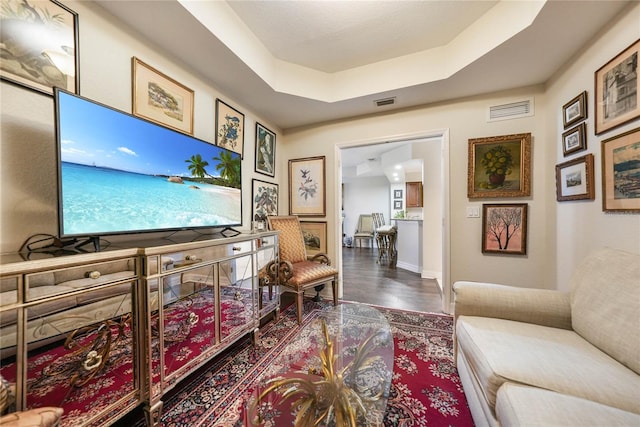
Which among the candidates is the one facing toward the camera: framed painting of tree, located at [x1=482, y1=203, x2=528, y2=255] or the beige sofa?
the framed painting of tree

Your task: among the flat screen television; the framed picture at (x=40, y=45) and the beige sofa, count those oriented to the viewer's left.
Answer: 1

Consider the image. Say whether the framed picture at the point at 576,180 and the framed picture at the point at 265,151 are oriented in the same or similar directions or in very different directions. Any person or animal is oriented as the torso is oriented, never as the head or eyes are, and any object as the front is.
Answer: very different directions

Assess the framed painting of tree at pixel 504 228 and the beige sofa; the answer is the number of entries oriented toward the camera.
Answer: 1

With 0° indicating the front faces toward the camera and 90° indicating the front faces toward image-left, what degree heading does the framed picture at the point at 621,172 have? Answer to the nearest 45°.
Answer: approximately 45°

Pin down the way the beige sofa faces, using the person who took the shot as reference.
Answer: facing to the left of the viewer

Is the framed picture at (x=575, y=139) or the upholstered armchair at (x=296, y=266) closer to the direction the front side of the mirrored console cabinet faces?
the framed picture

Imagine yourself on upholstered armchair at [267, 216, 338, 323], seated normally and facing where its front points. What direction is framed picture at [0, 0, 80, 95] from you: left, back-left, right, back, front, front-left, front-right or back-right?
right

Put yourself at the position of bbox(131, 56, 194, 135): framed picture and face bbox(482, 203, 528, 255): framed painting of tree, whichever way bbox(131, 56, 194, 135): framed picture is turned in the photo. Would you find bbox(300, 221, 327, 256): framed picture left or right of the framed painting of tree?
left

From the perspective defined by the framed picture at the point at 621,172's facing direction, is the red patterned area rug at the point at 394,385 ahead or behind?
ahead

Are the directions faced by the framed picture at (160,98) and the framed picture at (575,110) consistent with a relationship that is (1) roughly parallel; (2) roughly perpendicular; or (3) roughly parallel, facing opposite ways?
roughly parallel, facing opposite ways

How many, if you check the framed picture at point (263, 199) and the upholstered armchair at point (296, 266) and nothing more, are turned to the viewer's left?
0

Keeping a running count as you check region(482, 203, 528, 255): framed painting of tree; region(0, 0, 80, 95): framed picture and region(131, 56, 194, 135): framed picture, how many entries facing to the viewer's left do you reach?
0

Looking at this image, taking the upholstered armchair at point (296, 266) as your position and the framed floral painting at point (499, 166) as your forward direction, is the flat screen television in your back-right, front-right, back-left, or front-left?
back-right

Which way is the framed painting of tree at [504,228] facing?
toward the camera
